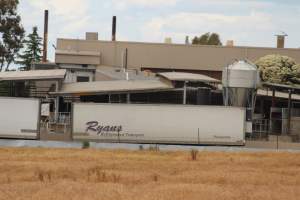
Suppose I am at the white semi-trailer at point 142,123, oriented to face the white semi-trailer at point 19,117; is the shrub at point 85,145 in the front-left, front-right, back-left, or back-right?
front-left

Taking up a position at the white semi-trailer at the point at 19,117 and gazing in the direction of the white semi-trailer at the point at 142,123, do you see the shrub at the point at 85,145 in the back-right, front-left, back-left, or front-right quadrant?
front-right
